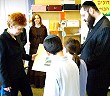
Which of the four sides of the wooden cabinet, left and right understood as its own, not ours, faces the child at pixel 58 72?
front

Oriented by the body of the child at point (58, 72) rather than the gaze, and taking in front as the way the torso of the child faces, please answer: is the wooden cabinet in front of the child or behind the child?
in front

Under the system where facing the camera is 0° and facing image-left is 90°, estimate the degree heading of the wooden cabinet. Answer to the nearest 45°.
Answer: approximately 0°

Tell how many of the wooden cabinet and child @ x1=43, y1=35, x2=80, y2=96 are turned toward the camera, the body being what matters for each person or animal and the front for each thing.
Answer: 1

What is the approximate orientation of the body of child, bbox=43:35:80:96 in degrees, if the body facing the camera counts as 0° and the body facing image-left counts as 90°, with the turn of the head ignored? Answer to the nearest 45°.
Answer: approximately 135°
